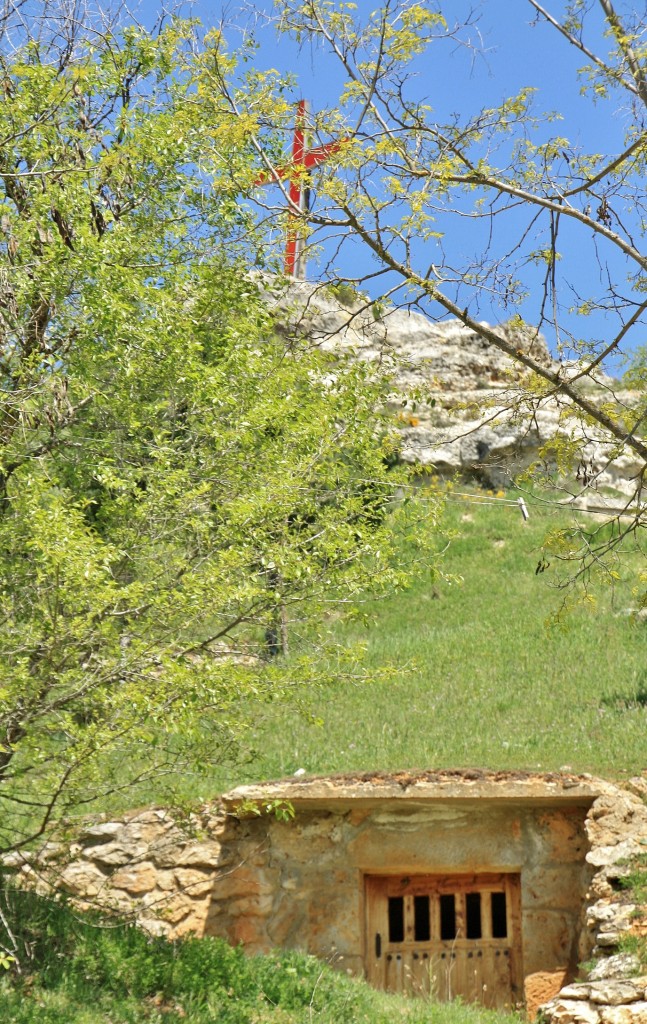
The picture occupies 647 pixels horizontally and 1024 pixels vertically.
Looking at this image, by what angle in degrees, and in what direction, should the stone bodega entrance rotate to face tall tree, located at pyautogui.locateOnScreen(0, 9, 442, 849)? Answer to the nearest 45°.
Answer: approximately 45° to its right

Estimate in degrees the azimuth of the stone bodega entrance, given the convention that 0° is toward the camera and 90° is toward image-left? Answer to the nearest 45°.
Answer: approximately 0°
